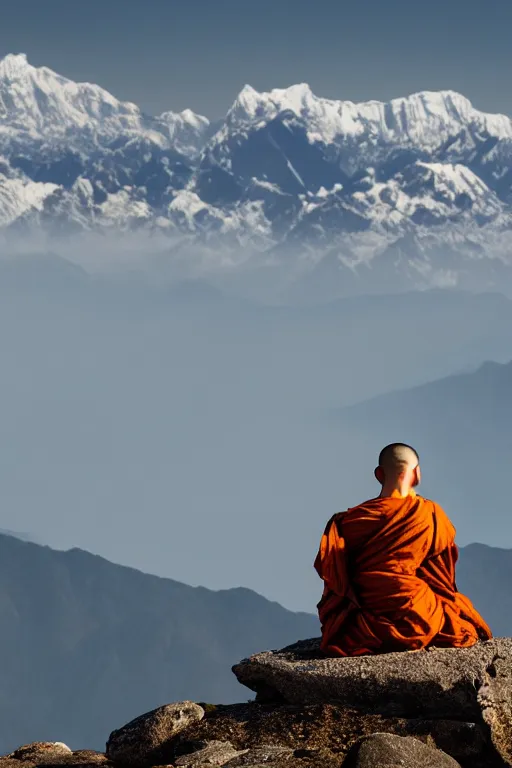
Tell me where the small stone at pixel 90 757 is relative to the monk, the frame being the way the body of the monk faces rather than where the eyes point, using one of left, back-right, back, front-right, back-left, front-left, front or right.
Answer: left

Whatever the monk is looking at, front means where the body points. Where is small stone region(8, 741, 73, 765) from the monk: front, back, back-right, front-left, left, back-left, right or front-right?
left

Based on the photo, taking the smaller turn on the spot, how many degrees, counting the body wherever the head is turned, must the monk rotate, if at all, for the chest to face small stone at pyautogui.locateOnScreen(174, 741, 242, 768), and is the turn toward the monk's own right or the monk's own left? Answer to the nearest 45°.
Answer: approximately 135° to the monk's own left

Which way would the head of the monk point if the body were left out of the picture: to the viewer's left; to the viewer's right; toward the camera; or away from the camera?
away from the camera

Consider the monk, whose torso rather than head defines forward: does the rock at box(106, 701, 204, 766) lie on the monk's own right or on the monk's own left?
on the monk's own left

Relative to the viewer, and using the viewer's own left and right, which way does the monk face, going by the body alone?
facing away from the viewer

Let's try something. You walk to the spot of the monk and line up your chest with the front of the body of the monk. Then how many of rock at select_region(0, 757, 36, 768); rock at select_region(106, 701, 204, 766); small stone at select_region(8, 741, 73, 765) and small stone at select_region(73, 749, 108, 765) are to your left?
4
